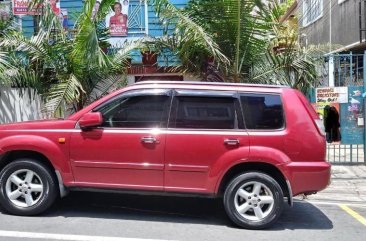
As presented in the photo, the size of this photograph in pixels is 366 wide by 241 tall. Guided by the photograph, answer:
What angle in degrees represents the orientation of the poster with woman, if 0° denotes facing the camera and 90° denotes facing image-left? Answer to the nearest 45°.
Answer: approximately 0°

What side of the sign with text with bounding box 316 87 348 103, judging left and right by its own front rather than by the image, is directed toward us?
front

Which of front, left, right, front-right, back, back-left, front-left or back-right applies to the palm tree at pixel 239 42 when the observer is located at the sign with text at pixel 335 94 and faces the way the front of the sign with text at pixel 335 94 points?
front-right

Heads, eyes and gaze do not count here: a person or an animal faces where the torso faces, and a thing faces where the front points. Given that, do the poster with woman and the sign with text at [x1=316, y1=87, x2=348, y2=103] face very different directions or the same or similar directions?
same or similar directions

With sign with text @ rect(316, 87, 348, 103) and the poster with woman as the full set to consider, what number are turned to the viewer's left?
0

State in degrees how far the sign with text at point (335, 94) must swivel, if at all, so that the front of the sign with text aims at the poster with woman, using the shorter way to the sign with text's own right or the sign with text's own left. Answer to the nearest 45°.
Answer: approximately 90° to the sign with text's own right

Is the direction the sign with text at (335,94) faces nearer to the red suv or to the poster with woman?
the red suv

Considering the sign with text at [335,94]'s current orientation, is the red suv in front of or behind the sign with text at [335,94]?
in front

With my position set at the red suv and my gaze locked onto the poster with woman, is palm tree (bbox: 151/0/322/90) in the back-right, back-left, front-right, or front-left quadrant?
front-right

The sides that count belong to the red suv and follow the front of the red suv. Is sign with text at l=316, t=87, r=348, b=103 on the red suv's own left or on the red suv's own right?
on the red suv's own right

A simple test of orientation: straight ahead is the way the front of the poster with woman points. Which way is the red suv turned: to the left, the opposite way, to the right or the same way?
to the right

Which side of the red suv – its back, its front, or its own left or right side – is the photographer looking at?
left

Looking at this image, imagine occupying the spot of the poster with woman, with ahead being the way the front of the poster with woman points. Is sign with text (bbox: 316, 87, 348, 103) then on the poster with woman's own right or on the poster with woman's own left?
on the poster with woman's own left

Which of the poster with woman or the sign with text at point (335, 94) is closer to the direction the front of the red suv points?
the poster with woman

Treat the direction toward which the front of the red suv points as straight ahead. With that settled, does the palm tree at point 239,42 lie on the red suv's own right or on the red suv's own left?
on the red suv's own right

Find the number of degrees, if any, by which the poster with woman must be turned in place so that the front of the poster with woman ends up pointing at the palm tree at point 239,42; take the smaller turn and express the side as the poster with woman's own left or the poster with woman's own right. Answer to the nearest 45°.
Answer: approximately 45° to the poster with woman's own left

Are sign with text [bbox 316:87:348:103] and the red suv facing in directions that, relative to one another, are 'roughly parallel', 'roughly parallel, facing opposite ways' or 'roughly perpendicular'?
roughly perpendicular

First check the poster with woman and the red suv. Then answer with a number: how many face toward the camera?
1

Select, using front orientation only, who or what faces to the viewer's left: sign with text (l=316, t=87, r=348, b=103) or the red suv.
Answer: the red suv
